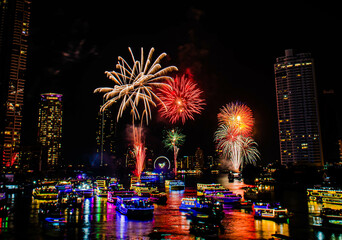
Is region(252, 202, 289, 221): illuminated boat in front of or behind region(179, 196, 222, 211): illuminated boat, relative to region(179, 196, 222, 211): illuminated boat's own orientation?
in front

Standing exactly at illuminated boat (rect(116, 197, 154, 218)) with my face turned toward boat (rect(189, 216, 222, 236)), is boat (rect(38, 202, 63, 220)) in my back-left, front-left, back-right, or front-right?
back-right

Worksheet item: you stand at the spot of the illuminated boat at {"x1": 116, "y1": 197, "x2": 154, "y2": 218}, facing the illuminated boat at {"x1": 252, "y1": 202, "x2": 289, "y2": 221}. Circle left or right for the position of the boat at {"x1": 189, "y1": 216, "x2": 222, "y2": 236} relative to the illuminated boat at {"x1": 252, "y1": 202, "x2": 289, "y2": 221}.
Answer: right

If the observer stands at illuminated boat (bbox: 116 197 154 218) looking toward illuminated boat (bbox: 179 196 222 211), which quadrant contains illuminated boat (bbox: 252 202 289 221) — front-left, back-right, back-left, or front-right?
front-right

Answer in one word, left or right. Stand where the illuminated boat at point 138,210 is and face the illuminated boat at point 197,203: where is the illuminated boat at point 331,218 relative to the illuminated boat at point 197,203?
right

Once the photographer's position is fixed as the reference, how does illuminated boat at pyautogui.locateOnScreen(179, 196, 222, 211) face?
facing to the right of the viewer

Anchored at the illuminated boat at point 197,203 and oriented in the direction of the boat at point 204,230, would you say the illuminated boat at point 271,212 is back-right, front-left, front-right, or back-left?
front-left

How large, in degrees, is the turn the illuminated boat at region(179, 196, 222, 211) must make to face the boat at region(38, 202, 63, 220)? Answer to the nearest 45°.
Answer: approximately 180°

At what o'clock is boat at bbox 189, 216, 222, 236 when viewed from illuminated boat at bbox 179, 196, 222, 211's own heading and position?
The boat is roughly at 9 o'clock from the illuminated boat.
